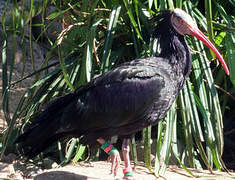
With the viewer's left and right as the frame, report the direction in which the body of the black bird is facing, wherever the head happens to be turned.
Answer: facing to the right of the viewer
